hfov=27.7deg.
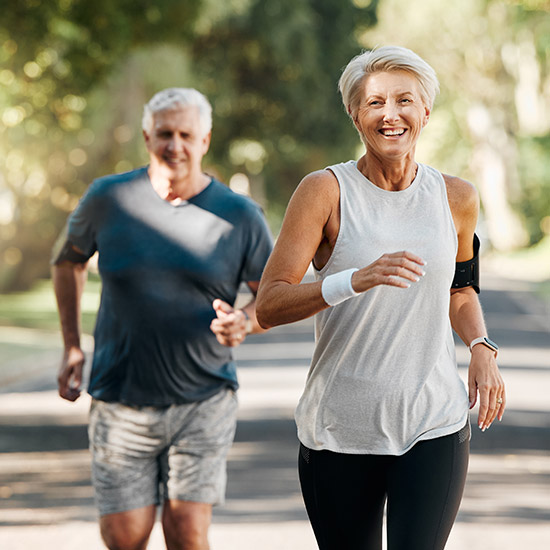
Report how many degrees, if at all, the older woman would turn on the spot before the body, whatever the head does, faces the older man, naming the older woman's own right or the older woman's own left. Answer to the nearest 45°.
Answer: approximately 135° to the older woman's own right

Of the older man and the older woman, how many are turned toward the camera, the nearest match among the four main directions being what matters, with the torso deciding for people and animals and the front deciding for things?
2

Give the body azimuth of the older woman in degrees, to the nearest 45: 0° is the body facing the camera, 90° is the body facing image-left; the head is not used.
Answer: approximately 0°

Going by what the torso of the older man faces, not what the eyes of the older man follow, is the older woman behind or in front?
in front

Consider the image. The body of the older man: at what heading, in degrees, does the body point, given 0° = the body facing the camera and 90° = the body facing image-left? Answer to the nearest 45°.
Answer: approximately 0°
